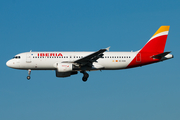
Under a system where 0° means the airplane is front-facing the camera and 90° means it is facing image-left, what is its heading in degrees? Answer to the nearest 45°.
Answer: approximately 90°
